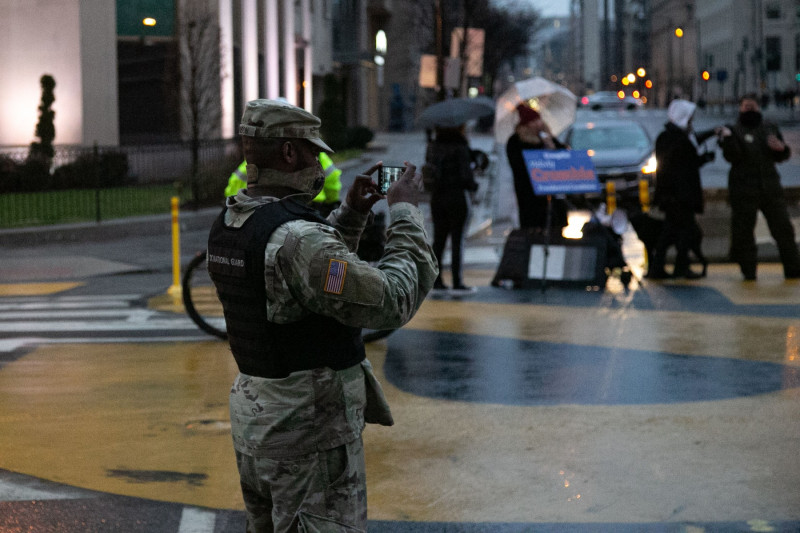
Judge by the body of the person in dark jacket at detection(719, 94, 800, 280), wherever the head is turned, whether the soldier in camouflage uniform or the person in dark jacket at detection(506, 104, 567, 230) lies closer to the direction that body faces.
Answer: the soldier in camouflage uniform

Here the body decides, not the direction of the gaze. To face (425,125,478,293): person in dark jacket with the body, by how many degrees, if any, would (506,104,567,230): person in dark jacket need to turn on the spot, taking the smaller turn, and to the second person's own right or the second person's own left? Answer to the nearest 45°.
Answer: approximately 135° to the second person's own right

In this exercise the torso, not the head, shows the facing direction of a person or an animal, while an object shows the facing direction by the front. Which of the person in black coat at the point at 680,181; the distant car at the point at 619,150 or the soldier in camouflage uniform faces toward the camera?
the distant car

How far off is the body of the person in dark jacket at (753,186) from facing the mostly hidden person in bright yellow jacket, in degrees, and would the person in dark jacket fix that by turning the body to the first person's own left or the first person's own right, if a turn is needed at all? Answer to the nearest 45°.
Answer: approximately 45° to the first person's own right

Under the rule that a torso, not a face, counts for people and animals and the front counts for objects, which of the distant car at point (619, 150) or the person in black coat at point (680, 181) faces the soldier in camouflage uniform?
the distant car

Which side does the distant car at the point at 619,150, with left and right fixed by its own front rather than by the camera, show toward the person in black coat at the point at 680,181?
front

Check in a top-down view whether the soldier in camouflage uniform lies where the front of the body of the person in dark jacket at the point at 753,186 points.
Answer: yes

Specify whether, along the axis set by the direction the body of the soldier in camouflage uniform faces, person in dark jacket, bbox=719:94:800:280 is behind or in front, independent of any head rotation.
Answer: in front

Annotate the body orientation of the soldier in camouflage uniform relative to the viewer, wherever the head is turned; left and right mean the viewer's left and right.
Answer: facing away from the viewer and to the right of the viewer

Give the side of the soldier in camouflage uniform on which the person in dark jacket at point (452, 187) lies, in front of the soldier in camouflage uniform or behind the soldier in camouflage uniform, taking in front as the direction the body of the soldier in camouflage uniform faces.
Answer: in front

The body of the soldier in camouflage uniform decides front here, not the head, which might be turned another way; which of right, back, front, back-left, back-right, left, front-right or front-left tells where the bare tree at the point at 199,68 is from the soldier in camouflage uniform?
front-left
